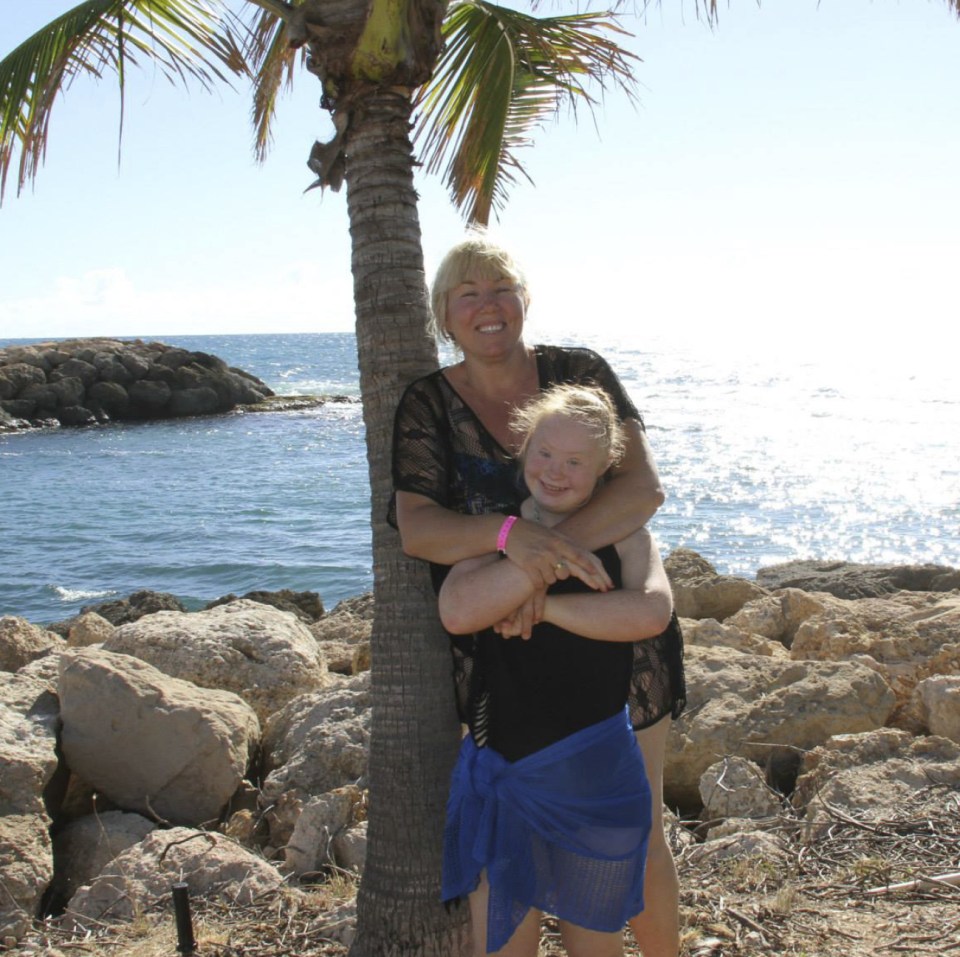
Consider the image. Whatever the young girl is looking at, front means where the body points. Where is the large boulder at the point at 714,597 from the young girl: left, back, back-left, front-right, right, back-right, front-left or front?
back

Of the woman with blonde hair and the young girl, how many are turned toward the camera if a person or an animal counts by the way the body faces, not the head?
2

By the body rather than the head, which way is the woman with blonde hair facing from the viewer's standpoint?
toward the camera

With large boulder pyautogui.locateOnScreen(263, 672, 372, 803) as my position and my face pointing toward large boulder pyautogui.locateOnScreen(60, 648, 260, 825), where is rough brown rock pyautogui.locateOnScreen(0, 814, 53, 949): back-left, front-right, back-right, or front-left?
front-left

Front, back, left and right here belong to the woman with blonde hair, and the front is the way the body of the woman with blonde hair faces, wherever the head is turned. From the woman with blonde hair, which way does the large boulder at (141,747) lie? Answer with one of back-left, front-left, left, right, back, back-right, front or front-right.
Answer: back-right

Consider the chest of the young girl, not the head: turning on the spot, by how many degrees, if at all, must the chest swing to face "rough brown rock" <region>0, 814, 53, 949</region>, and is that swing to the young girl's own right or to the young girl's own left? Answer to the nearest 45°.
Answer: approximately 135° to the young girl's own right

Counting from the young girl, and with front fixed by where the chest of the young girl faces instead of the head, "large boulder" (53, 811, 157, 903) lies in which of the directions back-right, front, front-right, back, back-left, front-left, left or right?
back-right

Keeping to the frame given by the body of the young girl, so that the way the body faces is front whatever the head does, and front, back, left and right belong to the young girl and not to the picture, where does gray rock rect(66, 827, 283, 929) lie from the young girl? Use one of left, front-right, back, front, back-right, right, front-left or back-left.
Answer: back-right

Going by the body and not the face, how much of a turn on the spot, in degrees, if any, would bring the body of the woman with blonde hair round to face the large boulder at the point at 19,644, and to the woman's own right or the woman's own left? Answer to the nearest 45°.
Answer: approximately 135° to the woman's own right
